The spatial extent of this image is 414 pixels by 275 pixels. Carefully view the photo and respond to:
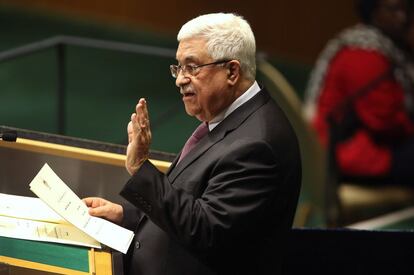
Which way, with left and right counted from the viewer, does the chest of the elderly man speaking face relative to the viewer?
facing to the left of the viewer

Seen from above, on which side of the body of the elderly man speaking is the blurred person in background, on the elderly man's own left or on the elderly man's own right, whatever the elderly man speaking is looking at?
on the elderly man's own right

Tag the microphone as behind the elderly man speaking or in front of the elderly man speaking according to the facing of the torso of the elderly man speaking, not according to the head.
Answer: in front
